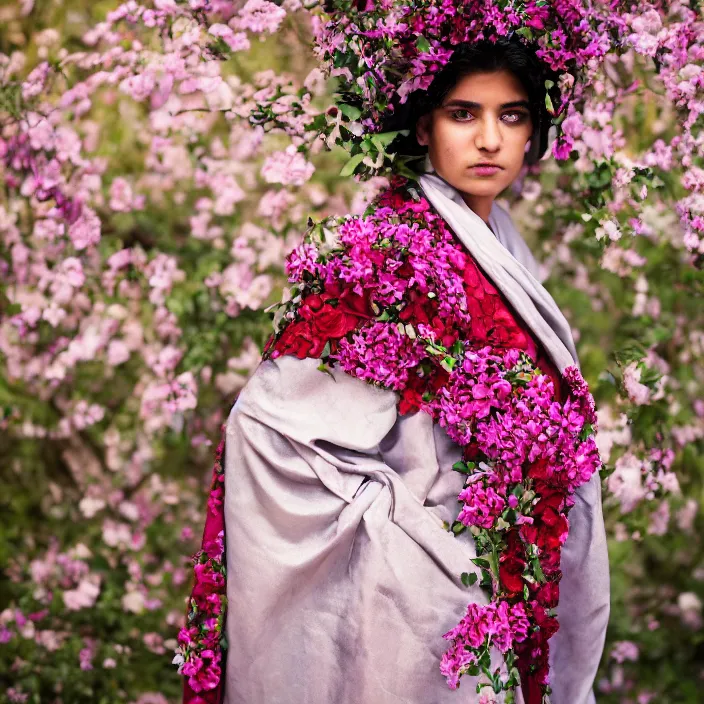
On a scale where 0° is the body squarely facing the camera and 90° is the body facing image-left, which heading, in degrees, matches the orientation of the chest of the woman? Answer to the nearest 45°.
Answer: approximately 315°
